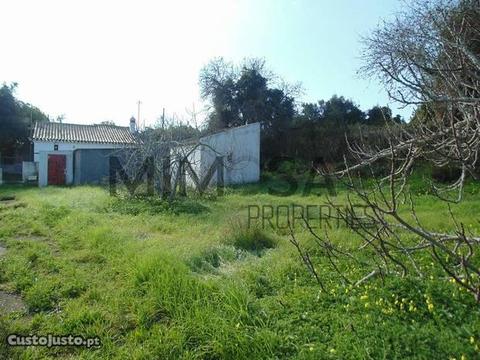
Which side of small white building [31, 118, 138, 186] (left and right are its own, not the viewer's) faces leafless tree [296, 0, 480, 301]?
front

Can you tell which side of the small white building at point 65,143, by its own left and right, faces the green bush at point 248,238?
front

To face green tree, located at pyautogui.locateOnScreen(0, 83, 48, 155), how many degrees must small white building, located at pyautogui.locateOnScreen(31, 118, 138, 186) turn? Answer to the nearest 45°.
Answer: approximately 135° to its right

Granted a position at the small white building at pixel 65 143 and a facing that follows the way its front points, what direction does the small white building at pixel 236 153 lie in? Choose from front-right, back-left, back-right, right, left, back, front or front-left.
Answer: front-left

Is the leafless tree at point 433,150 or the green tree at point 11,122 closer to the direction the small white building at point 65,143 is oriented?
the leafless tree

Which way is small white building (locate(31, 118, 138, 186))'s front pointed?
toward the camera
